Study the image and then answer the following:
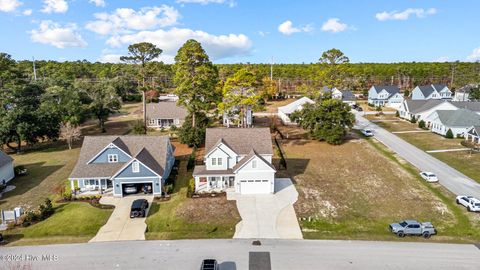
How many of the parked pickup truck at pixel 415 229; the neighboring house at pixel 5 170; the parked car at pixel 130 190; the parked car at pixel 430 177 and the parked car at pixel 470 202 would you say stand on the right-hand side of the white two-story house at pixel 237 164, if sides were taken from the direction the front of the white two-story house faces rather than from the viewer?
2

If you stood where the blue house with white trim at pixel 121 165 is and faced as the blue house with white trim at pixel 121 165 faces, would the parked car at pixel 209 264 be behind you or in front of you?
in front

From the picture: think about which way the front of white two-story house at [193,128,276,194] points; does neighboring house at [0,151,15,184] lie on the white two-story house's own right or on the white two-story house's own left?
on the white two-story house's own right

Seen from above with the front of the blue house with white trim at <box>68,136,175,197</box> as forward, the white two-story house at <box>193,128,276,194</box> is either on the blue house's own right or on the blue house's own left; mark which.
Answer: on the blue house's own left

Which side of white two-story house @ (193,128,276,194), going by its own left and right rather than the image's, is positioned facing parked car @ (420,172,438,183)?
left

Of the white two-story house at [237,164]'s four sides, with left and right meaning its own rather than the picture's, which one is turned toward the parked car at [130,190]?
right

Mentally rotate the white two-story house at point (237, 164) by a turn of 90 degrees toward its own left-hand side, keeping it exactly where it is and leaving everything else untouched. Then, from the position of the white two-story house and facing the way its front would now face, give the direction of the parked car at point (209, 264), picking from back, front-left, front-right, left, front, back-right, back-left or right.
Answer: right

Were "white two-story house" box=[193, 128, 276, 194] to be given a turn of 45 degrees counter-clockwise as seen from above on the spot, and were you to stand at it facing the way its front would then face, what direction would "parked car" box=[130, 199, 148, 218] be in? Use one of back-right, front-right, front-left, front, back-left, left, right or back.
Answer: right

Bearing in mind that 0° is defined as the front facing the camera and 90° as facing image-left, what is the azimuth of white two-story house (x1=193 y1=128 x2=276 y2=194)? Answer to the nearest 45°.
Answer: approximately 0°

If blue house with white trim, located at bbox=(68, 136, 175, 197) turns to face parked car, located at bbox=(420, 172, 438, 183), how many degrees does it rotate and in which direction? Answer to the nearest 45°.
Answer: approximately 90° to its left

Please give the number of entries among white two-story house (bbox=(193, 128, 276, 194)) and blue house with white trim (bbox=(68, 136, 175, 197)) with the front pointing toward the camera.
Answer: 2

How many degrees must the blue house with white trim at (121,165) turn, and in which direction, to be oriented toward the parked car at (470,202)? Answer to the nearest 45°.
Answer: approximately 45° to its left

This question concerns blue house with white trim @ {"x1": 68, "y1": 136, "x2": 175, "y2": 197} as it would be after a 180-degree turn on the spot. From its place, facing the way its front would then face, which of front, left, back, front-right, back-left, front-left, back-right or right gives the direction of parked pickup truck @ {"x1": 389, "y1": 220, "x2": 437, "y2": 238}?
back-right
